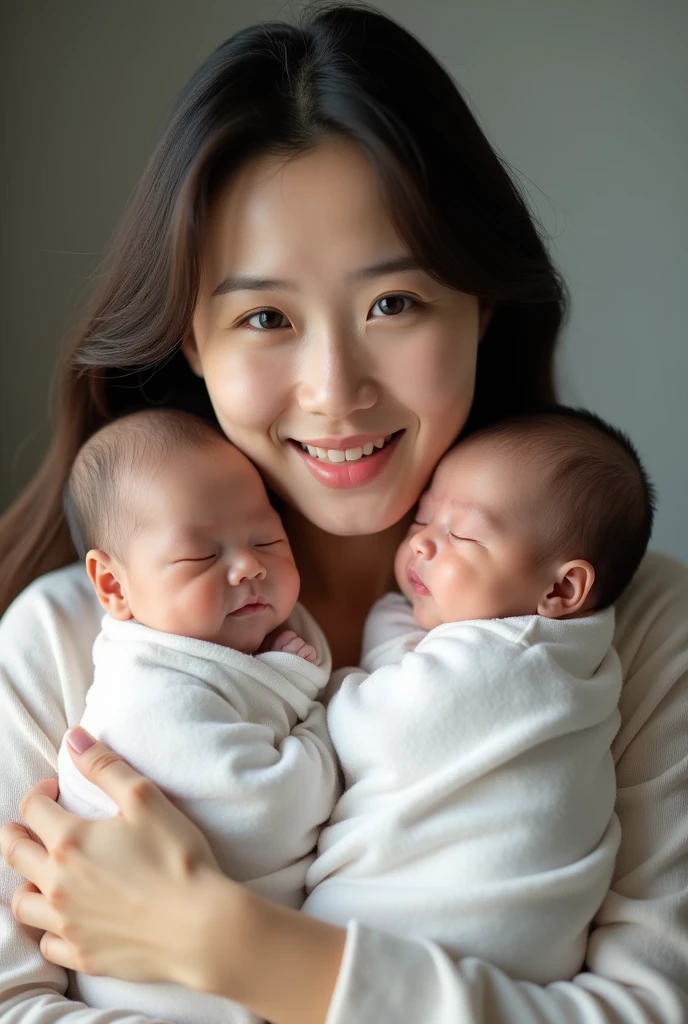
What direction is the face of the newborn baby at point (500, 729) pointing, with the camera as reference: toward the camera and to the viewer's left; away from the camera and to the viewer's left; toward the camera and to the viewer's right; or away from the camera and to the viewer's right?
toward the camera and to the viewer's left

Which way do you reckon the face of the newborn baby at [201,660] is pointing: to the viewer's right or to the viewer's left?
to the viewer's right

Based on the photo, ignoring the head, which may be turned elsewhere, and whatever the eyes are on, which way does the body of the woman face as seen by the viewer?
toward the camera

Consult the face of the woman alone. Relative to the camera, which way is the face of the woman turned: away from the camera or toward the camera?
toward the camera

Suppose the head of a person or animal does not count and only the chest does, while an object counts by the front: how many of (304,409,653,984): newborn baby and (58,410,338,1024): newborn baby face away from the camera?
0

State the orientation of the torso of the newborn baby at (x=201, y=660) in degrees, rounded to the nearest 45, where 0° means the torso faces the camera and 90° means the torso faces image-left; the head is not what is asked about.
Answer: approximately 315°

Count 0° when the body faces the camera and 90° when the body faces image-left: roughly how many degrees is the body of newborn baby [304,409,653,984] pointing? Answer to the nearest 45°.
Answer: approximately 45°
